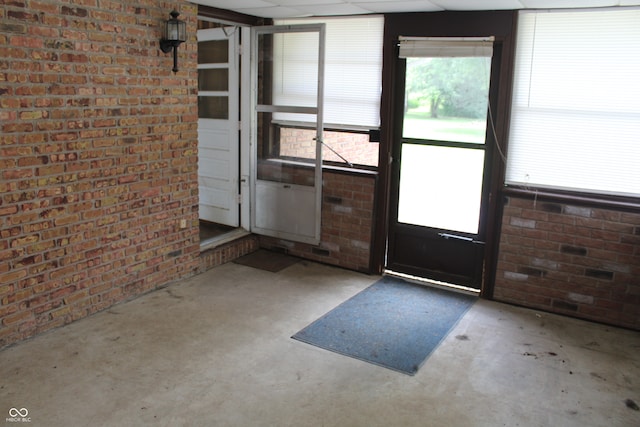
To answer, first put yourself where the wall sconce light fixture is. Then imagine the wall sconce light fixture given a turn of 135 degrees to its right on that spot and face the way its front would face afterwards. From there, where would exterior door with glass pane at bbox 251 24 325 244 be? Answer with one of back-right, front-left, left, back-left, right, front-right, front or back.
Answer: back-right

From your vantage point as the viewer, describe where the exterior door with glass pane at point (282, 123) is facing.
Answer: facing the viewer and to the left of the viewer

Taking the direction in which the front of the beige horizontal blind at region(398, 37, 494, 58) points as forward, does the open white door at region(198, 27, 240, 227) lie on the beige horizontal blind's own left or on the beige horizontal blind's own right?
on the beige horizontal blind's own right

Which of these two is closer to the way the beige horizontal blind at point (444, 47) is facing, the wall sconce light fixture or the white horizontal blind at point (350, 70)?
the wall sconce light fixture

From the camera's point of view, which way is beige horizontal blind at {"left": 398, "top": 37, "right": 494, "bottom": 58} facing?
toward the camera

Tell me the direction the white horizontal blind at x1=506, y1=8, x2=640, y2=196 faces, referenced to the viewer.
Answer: facing the viewer

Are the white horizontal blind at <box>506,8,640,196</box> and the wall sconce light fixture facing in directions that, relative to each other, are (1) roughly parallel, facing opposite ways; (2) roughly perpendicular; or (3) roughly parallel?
roughly perpendicular

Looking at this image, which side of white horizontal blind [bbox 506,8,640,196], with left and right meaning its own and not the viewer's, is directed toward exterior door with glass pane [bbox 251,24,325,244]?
right

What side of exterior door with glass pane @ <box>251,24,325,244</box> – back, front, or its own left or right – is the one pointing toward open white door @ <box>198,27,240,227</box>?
right

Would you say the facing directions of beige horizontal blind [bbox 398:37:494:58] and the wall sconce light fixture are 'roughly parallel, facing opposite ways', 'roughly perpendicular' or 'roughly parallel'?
roughly perpendicular

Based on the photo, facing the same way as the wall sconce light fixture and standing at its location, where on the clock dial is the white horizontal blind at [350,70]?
The white horizontal blind is roughly at 10 o'clock from the wall sconce light fixture.

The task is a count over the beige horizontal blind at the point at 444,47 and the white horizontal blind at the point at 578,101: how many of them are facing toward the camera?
2

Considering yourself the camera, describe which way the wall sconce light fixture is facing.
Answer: facing the viewer and to the right of the viewer

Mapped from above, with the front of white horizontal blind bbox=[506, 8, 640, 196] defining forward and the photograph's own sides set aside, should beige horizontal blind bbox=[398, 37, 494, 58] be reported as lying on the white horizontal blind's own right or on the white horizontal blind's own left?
on the white horizontal blind's own right

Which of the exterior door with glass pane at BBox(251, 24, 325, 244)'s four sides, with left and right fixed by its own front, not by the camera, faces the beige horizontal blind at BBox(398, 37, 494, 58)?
left
